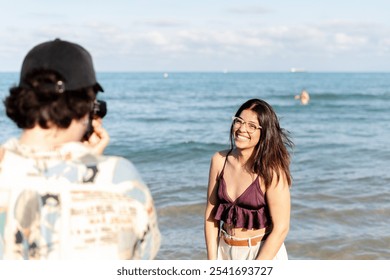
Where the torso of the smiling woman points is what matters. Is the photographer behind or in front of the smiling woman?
in front

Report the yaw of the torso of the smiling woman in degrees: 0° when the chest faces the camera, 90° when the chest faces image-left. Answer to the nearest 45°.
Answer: approximately 45°

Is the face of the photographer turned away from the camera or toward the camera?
away from the camera

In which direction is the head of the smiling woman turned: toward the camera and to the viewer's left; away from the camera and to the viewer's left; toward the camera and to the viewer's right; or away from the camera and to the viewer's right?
toward the camera and to the viewer's left
